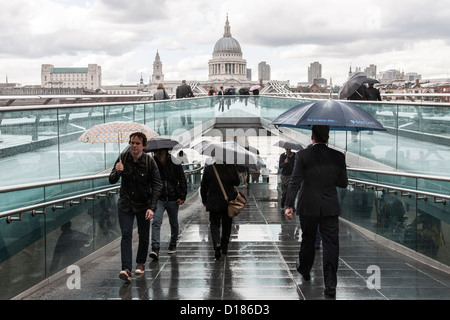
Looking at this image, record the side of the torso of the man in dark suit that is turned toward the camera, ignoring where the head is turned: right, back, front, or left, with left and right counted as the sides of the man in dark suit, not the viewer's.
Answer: back

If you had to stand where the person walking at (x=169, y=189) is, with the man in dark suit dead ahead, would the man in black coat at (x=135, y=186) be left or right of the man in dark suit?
right

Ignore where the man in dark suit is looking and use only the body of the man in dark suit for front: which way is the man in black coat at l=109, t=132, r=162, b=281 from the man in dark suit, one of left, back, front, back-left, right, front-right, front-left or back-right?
left

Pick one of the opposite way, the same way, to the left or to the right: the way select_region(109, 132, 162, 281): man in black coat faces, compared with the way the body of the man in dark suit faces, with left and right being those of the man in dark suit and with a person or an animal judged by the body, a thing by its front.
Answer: the opposite way

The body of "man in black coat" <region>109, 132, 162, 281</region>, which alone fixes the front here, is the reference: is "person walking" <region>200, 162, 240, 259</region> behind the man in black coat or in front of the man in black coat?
behind

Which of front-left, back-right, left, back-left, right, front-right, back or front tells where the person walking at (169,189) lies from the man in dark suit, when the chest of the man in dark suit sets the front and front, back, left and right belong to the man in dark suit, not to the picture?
front-left

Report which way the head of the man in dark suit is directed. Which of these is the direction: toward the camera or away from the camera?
away from the camera

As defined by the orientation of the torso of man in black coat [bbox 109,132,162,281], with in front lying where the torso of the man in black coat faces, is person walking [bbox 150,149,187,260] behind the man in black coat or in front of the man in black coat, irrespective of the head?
behind

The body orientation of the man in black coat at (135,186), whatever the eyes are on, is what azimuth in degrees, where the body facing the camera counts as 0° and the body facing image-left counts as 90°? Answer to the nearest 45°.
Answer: approximately 0°

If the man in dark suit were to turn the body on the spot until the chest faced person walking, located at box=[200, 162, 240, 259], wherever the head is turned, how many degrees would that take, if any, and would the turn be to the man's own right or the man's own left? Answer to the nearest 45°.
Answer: approximately 45° to the man's own left

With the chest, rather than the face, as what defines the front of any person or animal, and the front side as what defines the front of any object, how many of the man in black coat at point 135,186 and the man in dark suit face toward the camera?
1

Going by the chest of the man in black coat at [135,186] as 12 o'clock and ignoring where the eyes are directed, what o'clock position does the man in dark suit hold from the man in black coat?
The man in dark suit is roughly at 10 o'clock from the man in black coat.
